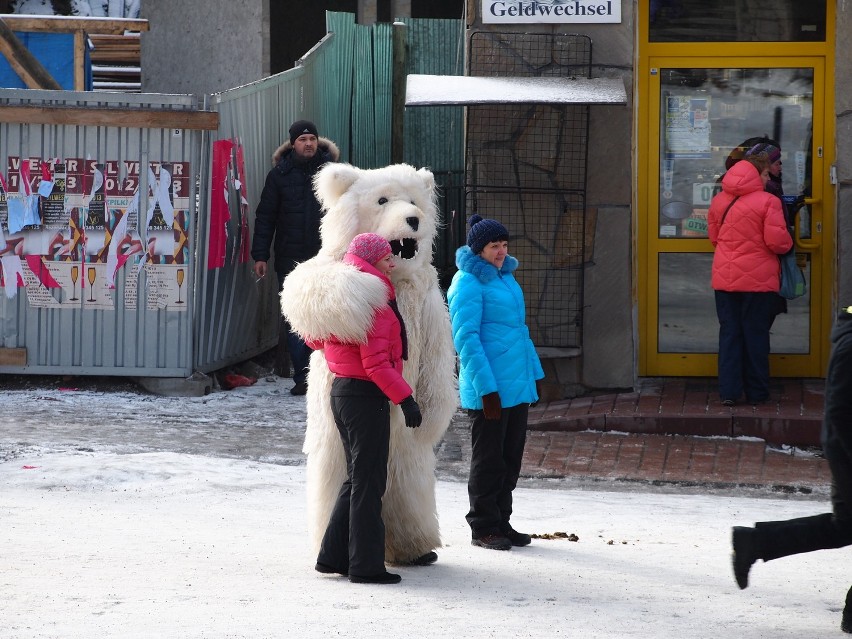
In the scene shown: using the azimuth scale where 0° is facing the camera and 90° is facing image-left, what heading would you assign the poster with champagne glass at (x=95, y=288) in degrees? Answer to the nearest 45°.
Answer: approximately 0°

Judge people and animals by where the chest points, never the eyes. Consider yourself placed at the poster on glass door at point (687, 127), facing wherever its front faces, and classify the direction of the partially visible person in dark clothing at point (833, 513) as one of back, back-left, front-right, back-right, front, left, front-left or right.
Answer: front

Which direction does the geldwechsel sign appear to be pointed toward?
toward the camera

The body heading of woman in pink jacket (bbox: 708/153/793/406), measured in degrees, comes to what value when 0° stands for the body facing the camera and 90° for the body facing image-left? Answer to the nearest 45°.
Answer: approximately 225°

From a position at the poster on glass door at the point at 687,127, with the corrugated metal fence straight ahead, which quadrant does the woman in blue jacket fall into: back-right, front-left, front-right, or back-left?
front-left

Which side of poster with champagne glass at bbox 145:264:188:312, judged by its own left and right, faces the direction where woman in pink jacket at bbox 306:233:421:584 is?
front

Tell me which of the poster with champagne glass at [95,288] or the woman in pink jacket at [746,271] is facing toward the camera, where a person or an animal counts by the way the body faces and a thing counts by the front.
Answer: the poster with champagne glass

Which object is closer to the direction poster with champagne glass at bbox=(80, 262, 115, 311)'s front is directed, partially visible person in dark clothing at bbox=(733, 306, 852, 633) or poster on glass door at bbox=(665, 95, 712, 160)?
the partially visible person in dark clothing

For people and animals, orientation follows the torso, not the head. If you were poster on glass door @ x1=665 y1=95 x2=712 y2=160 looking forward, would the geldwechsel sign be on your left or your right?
on your right

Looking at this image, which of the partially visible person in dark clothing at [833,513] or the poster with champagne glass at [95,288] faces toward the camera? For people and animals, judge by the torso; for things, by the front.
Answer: the poster with champagne glass

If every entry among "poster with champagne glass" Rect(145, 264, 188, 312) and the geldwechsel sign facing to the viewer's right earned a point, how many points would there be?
0

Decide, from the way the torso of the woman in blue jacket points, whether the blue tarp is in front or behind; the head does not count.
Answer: behind

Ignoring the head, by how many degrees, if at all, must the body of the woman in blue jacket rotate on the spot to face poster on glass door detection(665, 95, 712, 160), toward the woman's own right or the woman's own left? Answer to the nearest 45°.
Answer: approximately 135° to the woman's own left

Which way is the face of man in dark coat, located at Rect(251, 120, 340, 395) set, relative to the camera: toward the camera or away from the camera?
toward the camera

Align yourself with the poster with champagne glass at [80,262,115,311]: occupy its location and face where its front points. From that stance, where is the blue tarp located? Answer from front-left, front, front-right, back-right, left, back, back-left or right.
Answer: back

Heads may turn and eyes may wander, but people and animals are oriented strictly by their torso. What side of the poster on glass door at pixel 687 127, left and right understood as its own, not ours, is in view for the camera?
front
